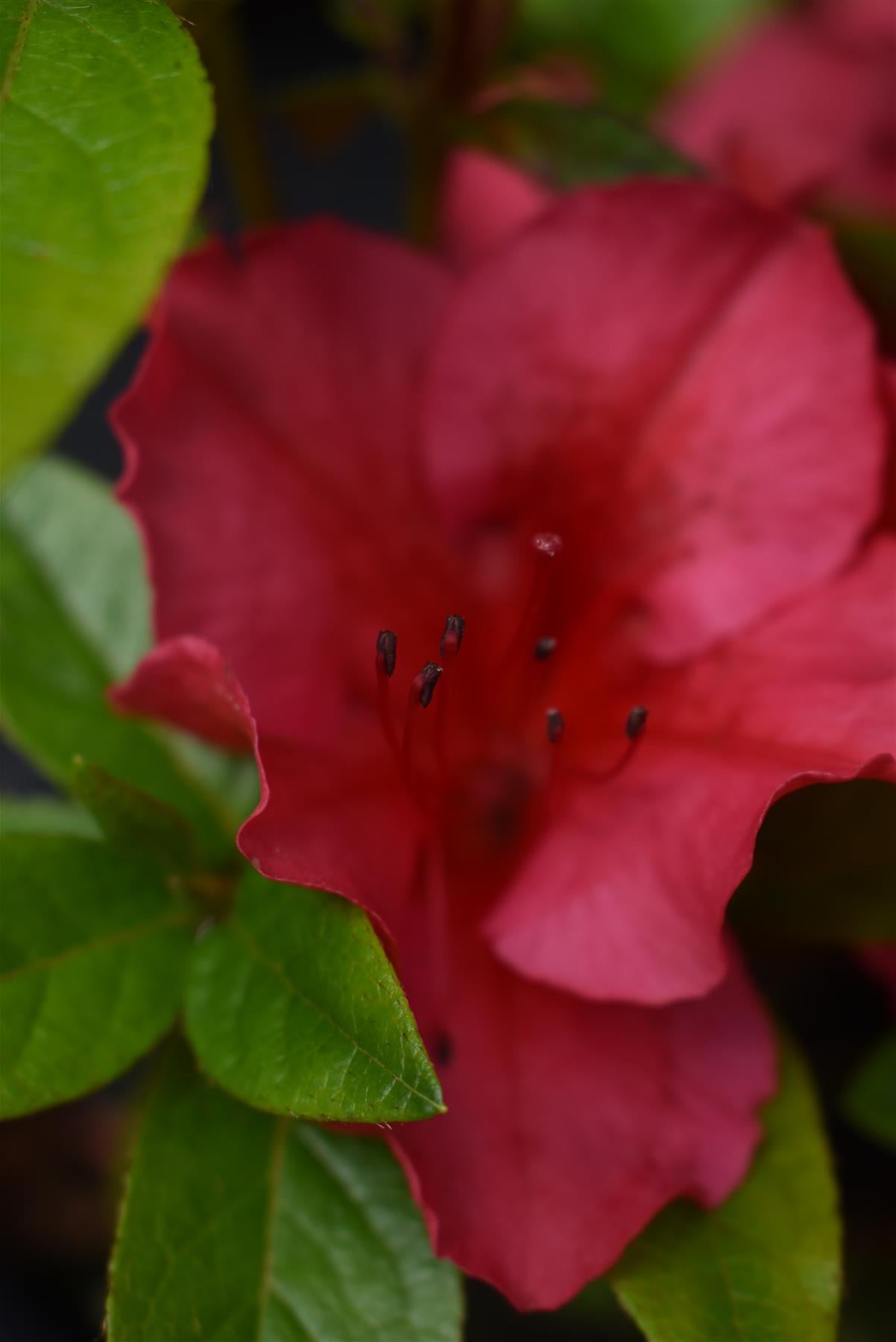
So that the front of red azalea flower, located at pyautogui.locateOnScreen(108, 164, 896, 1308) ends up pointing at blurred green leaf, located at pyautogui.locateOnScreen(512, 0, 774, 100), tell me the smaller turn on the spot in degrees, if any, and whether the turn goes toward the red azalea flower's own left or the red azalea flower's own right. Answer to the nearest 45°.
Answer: approximately 180°

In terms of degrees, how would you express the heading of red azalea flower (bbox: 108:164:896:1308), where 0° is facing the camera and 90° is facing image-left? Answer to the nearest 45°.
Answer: approximately 0°
